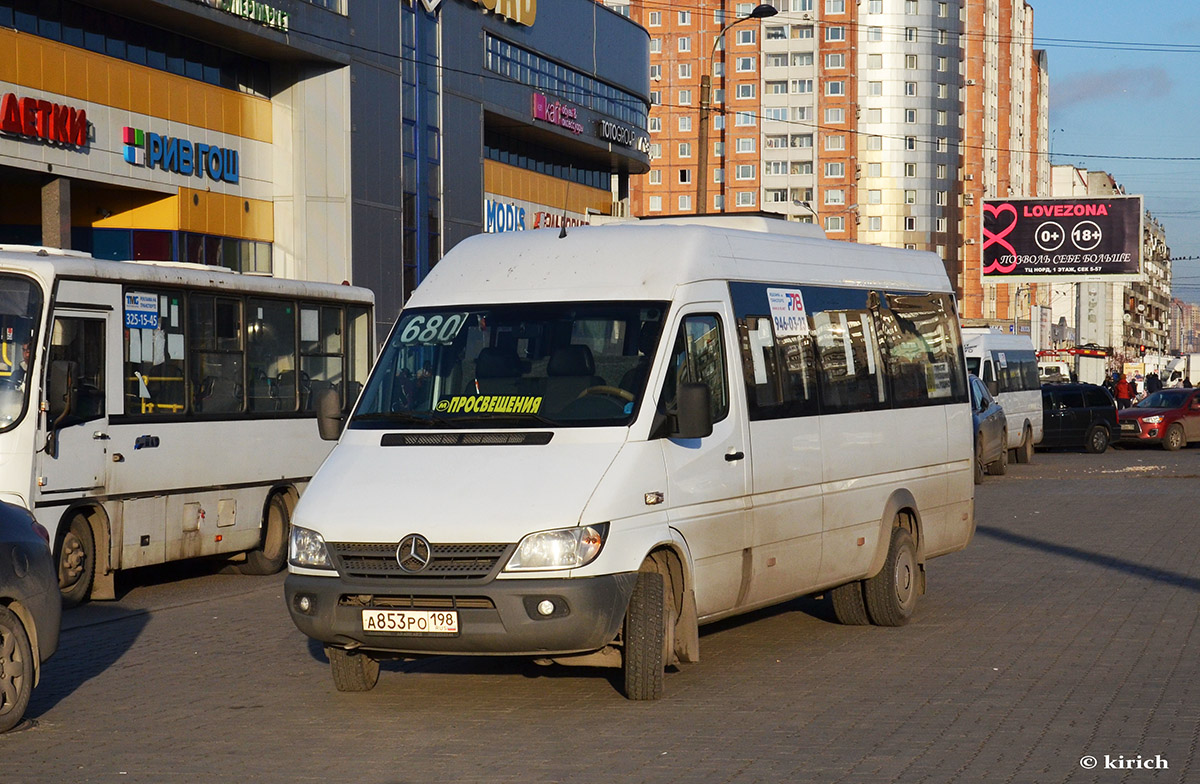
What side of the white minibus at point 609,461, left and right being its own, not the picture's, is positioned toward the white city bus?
right

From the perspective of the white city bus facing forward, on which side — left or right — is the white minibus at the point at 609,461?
on its left

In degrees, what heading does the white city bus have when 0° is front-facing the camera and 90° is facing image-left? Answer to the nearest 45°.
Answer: approximately 45°

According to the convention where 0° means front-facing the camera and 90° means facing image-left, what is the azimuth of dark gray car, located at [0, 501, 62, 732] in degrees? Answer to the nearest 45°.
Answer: approximately 45°

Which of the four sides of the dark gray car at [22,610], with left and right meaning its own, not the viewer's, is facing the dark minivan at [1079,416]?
back

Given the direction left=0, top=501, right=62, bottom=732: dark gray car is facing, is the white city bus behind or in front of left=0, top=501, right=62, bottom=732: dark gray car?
behind

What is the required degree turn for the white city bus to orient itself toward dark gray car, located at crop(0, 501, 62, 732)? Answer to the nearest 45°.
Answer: approximately 45° to its left

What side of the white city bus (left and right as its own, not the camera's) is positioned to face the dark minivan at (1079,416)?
back

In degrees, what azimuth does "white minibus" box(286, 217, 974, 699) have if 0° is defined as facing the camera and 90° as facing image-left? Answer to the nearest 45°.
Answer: approximately 45°

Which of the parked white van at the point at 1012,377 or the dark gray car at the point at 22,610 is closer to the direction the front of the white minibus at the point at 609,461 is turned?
the dark gray car

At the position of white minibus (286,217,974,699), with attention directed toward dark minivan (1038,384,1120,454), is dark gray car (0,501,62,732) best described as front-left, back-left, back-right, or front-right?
back-left
